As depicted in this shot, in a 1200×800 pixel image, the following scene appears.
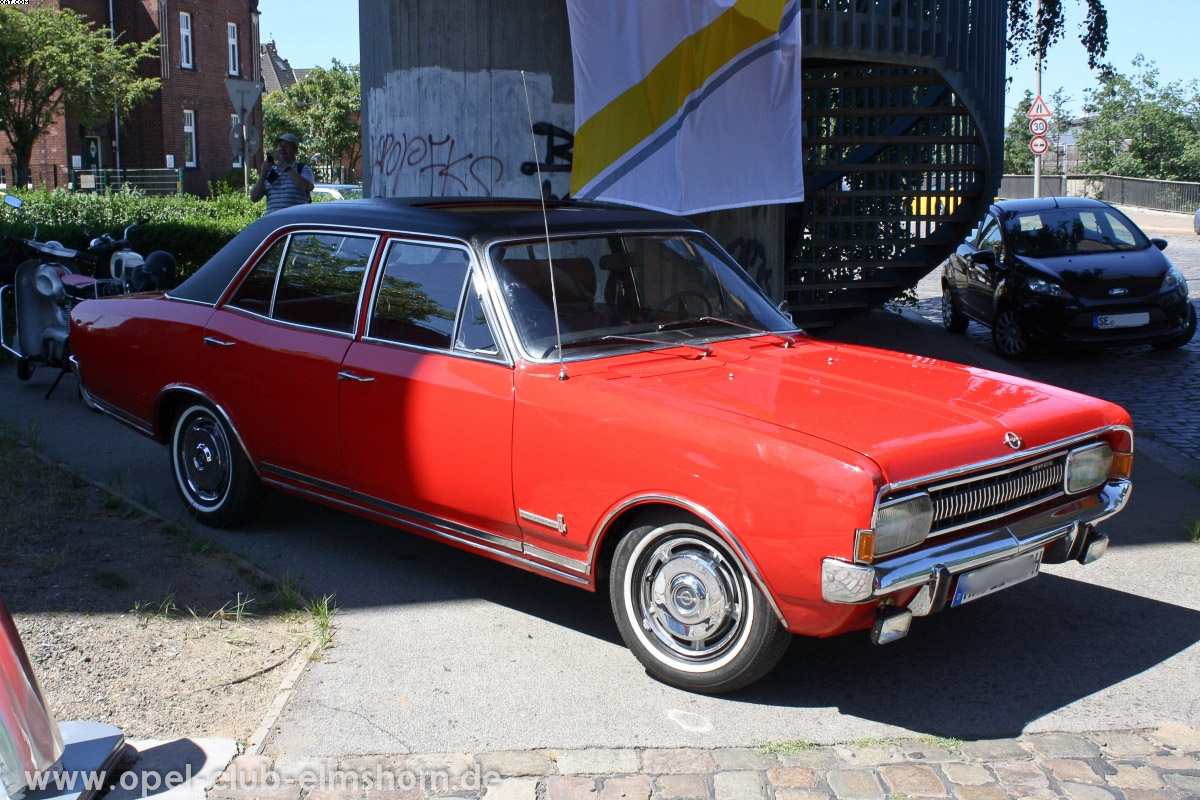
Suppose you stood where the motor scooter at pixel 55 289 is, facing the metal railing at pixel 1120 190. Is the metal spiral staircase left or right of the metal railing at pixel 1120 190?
right

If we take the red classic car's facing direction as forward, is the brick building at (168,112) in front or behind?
behind

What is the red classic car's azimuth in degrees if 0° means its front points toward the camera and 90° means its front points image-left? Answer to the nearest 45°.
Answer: approximately 315°

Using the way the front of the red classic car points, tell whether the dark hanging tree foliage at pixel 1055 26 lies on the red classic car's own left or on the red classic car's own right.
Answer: on the red classic car's own left

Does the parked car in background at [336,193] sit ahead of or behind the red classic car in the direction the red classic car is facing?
behind

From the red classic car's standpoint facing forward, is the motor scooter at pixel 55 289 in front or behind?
behind
